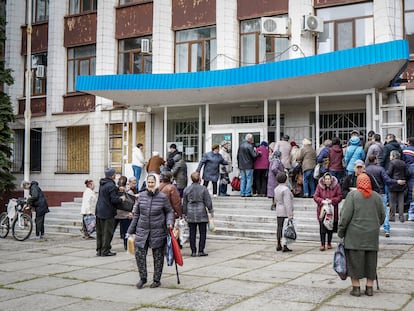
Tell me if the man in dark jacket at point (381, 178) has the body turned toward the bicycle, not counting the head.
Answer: no

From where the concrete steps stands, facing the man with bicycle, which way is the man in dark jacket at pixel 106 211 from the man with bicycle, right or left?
left

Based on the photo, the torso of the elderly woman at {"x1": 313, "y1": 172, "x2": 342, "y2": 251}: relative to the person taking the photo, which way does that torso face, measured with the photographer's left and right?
facing the viewer

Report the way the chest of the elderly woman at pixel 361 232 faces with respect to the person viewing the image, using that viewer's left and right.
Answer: facing away from the viewer

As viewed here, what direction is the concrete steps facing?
toward the camera

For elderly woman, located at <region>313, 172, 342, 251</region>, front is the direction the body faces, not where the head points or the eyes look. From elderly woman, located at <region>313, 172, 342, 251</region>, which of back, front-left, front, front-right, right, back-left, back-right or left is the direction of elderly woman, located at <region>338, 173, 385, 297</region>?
front

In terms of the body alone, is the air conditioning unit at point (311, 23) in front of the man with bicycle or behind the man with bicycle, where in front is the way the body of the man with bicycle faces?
behind

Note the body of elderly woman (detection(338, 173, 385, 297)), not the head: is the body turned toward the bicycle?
no
